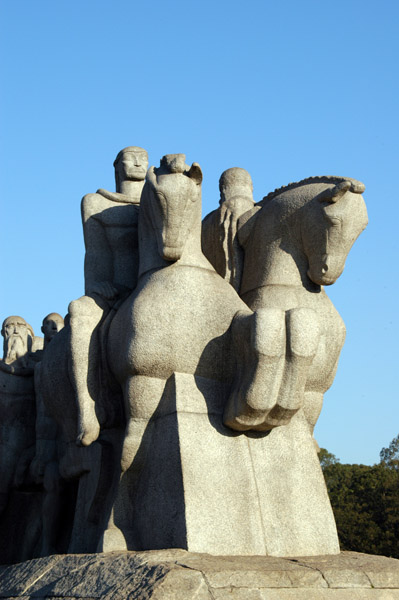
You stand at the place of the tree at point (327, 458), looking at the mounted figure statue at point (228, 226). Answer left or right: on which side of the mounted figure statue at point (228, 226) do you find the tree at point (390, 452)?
left

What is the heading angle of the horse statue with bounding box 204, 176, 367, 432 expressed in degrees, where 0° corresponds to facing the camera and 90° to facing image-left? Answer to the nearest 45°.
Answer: approximately 315°

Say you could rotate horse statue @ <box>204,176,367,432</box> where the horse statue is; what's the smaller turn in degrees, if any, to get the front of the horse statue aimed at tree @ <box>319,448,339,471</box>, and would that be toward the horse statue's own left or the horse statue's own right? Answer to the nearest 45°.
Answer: approximately 135° to the horse statue's own left

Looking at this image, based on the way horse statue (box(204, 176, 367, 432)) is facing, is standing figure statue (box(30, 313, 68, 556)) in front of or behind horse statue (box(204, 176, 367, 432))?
behind

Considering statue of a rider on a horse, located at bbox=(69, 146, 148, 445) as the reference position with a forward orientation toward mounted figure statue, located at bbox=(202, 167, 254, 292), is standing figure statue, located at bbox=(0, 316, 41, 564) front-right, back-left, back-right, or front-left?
back-left
